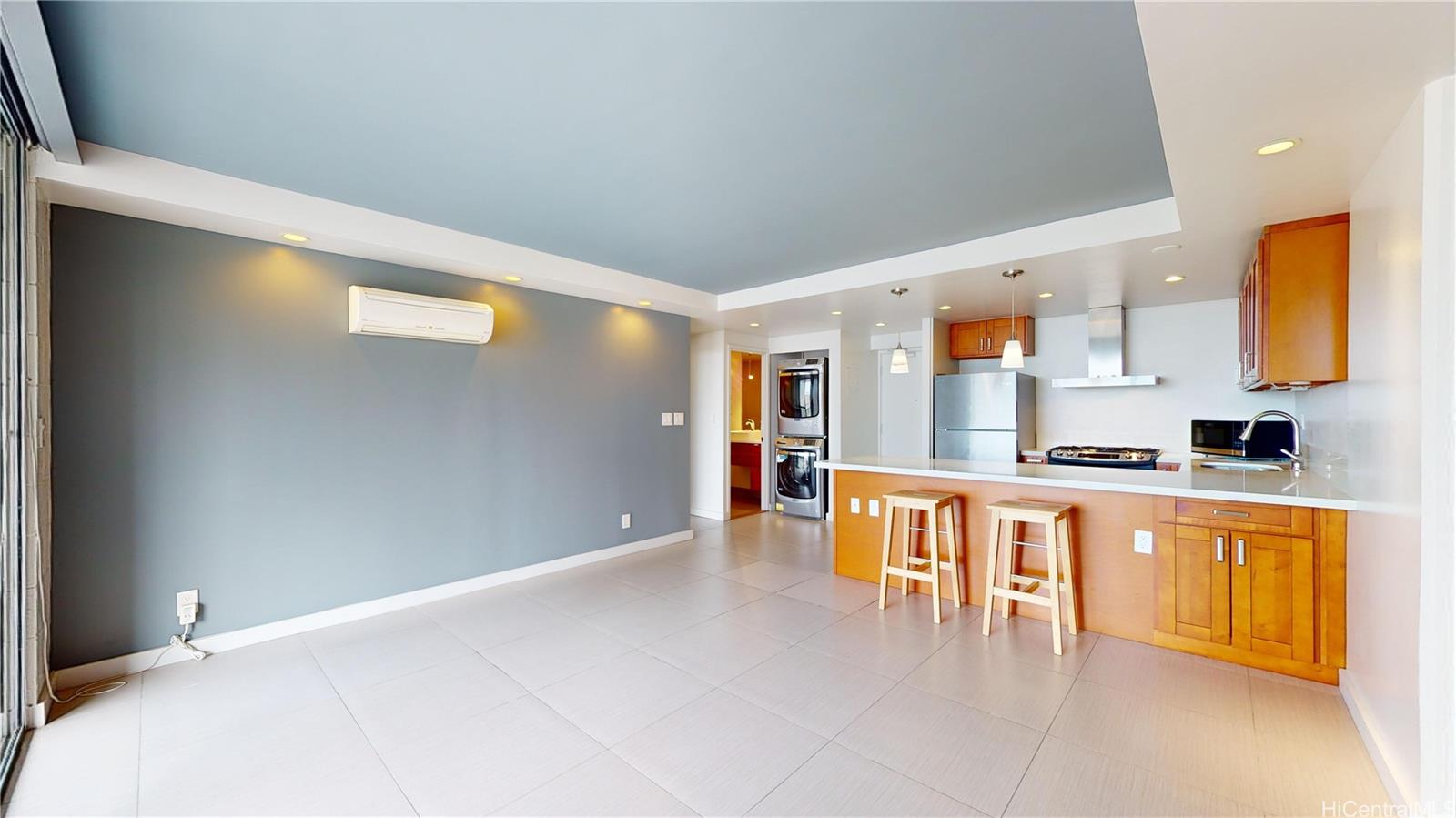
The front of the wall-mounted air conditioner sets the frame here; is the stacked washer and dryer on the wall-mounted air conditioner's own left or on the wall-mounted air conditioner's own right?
on the wall-mounted air conditioner's own left

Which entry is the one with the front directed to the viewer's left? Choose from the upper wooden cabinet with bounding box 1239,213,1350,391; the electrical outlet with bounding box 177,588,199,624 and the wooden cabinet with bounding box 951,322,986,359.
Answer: the upper wooden cabinet

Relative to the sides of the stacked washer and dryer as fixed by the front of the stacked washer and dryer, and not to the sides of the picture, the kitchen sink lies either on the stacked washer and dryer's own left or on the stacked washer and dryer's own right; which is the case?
on the stacked washer and dryer's own left

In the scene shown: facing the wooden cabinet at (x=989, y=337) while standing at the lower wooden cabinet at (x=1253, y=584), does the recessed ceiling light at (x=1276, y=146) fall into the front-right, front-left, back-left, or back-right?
back-left

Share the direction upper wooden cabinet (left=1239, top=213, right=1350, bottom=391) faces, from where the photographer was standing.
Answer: facing to the left of the viewer

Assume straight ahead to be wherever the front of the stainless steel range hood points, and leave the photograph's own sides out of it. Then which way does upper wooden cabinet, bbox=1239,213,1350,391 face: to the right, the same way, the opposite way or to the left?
to the right

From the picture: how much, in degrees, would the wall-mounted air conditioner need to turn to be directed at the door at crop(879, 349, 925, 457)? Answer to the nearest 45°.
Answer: approximately 45° to its left

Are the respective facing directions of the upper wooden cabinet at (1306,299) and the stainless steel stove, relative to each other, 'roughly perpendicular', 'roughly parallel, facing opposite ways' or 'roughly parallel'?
roughly perpendicular

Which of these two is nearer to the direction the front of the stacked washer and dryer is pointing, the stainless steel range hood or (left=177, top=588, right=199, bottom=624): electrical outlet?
the electrical outlet
